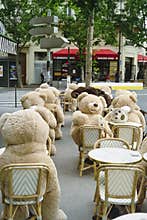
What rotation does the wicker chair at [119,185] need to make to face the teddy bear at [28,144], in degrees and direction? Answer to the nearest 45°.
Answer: approximately 90° to its left

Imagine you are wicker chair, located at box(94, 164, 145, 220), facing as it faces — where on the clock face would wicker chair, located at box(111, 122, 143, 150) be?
wicker chair, located at box(111, 122, 143, 150) is roughly at 12 o'clock from wicker chair, located at box(94, 164, 145, 220).

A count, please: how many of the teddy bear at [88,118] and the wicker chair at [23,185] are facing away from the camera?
1

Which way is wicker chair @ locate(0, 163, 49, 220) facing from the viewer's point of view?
away from the camera

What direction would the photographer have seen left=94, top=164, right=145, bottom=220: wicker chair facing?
facing away from the viewer

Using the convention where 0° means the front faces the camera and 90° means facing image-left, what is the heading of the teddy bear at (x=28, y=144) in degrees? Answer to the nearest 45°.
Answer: approximately 180°

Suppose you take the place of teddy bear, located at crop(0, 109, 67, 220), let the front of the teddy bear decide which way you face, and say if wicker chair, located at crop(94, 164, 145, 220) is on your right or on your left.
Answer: on your right

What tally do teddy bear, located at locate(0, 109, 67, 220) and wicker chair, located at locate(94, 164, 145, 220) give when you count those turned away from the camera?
2

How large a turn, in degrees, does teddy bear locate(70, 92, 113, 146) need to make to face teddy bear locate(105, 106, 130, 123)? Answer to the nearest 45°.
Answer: approximately 90° to its left

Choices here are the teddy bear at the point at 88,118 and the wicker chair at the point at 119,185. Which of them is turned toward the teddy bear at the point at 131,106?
the wicker chair

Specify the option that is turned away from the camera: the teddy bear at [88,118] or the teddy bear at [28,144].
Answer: the teddy bear at [28,144]

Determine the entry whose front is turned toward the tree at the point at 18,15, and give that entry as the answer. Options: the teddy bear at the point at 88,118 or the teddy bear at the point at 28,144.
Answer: the teddy bear at the point at 28,144
